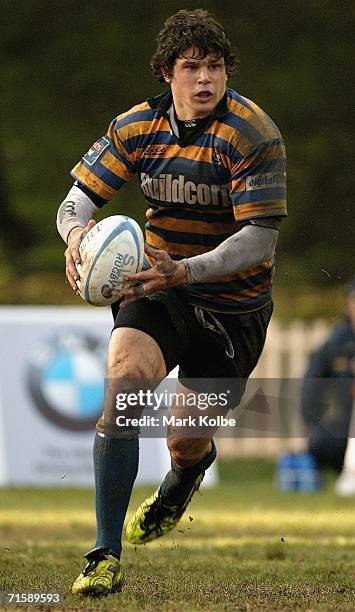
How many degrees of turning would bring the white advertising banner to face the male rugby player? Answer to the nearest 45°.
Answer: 0° — it already faces them

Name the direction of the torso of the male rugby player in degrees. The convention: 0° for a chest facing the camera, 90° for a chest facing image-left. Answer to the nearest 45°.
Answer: approximately 0°

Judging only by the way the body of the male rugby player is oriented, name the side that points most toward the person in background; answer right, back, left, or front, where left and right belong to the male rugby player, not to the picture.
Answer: back

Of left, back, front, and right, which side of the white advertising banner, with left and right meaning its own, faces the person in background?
left

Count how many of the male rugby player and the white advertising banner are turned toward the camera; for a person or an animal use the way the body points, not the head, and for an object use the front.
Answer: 2

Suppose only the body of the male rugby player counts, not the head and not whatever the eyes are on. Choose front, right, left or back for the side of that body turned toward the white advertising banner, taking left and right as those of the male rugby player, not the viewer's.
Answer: back

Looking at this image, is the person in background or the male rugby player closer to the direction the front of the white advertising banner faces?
the male rugby player

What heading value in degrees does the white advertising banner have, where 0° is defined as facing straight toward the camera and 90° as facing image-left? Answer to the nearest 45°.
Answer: approximately 0°
